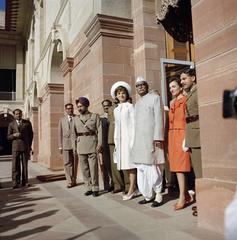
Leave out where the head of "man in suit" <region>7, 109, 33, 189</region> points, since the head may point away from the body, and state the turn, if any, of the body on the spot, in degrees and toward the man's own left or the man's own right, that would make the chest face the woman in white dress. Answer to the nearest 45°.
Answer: approximately 45° to the man's own left

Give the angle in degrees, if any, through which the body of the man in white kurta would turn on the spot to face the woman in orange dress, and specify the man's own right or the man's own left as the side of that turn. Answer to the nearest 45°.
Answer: approximately 90° to the man's own left

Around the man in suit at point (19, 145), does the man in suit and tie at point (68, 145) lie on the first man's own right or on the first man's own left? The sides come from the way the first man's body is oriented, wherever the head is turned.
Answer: on the first man's own left

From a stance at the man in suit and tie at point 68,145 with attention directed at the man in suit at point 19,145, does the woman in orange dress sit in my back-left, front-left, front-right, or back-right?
back-left

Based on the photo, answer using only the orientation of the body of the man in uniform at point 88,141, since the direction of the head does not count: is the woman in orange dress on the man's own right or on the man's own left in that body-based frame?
on the man's own left

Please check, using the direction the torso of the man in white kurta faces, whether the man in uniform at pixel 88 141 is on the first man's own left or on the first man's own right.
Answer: on the first man's own right

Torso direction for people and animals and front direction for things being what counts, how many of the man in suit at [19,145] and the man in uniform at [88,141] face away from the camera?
0

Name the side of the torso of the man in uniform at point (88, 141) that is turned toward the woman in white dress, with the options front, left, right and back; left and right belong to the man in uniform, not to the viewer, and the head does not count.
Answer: left

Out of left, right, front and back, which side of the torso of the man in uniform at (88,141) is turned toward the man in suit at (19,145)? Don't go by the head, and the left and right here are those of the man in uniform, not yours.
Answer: right

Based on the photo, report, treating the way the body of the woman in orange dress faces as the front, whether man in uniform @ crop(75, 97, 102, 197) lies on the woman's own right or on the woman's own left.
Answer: on the woman's own right

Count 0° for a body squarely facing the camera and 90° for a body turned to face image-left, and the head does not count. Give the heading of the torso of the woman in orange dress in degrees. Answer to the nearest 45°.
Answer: approximately 45°

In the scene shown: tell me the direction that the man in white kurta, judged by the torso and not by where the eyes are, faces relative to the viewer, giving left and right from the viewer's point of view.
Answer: facing the viewer and to the left of the viewer
